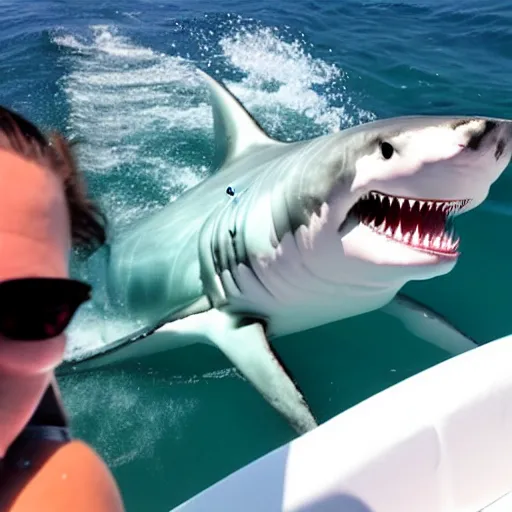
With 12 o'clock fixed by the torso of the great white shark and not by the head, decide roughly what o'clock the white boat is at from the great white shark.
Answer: The white boat is roughly at 1 o'clock from the great white shark.

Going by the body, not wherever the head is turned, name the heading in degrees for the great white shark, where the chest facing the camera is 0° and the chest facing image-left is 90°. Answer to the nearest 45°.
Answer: approximately 315°
